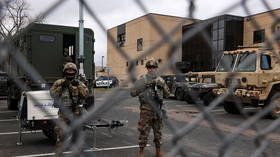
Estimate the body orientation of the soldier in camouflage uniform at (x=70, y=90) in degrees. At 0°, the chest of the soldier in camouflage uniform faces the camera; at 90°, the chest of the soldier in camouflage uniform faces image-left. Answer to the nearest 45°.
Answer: approximately 0°

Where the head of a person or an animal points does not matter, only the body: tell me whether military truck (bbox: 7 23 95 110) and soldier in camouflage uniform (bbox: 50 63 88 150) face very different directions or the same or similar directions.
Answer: very different directions

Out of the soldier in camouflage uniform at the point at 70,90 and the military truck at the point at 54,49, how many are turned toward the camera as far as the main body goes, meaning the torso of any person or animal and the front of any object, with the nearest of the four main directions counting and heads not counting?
1

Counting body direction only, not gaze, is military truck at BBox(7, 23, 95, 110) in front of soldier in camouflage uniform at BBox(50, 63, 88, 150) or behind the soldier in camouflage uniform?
behind

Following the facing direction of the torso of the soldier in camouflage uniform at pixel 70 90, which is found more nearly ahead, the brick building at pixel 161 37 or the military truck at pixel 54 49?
the brick building
